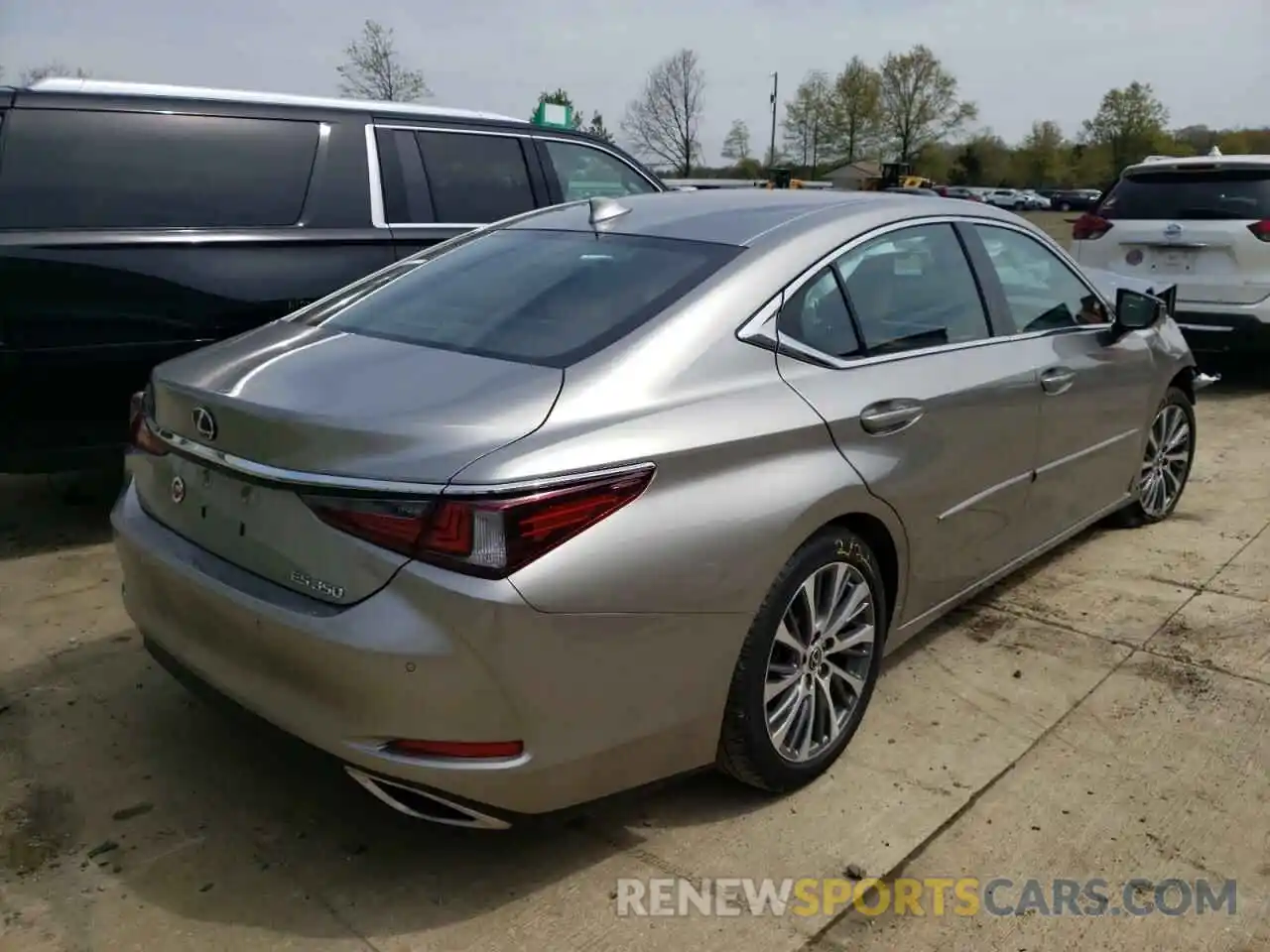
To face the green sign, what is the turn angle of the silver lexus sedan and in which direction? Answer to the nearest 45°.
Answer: approximately 45° to its left

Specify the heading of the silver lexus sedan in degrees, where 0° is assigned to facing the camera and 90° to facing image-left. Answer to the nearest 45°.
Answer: approximately 225°

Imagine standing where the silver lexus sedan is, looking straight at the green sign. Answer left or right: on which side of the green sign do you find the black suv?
left

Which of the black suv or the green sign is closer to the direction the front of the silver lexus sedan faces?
the green sign

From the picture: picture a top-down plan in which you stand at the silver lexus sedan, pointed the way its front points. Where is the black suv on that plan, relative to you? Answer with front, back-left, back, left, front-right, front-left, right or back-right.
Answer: left
